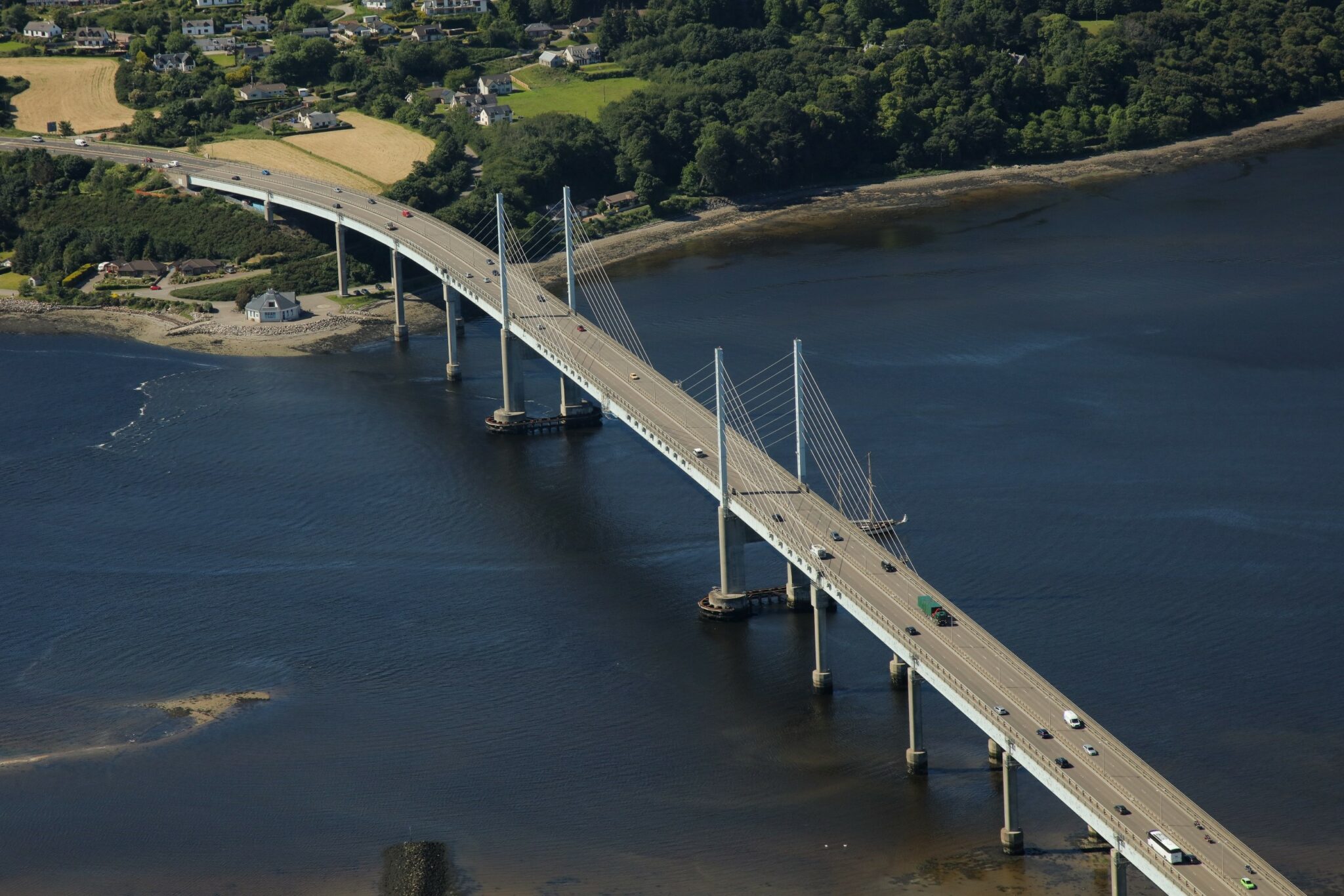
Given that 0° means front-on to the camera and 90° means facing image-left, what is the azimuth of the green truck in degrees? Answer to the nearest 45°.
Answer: approximately 315°
